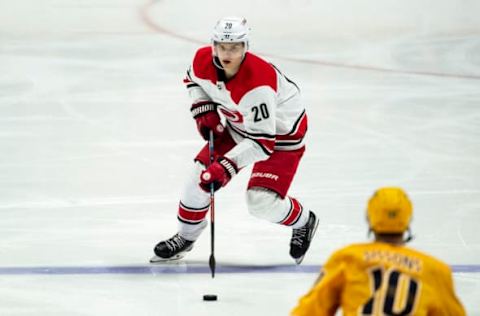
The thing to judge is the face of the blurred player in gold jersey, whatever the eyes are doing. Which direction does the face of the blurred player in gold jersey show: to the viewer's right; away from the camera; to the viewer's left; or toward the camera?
away from the camera

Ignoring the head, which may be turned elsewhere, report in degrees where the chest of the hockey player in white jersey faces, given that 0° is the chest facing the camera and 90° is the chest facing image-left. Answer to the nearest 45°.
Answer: approximately 45°

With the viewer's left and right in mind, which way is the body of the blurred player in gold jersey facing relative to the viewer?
facing away from the viewer
